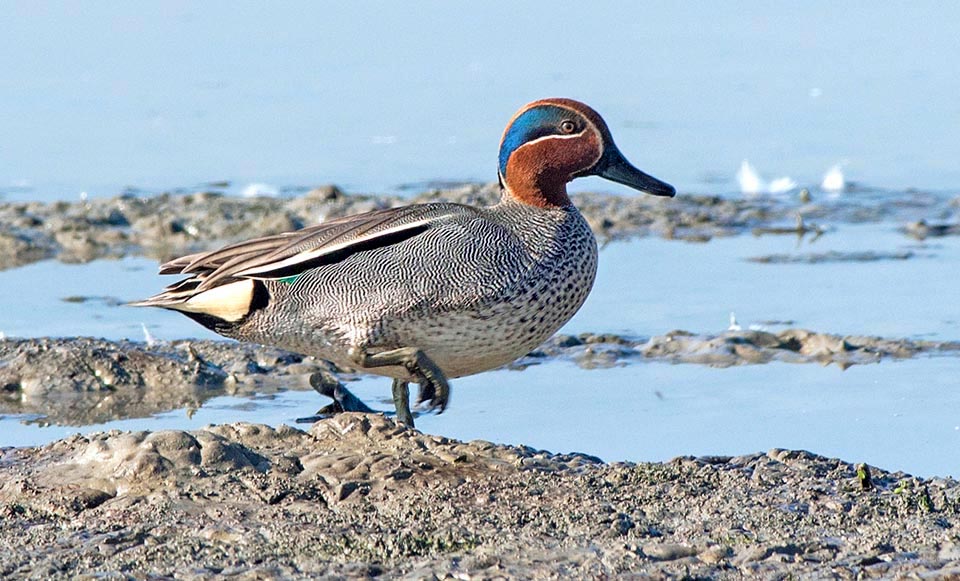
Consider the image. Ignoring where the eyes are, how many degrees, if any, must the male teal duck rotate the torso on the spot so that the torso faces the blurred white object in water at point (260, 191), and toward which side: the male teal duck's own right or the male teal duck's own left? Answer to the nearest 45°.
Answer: approximately 90° to the male teal duck's own left

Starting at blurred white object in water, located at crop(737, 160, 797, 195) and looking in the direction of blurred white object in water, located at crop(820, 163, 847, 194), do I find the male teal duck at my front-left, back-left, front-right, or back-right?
back-right

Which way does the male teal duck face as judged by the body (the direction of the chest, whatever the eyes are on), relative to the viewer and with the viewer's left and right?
facing to the right of the viewer

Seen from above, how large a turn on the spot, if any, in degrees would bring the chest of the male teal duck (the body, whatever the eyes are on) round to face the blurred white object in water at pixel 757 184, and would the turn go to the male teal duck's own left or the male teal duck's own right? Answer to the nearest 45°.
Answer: approximately 45° to the male teal duck's own left

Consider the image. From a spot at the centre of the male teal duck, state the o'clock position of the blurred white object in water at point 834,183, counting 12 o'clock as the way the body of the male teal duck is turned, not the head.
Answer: The blurred white object in water is roughly at 10 o'clock from the male teal duck.
